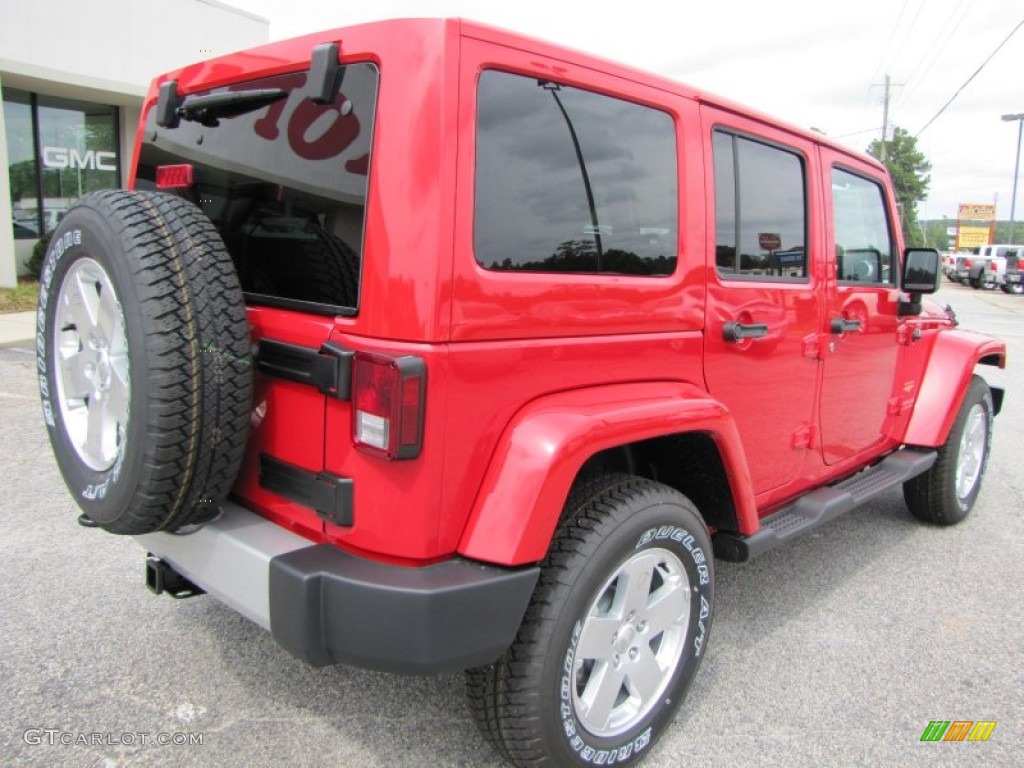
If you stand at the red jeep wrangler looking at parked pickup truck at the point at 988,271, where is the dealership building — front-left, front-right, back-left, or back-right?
front-left

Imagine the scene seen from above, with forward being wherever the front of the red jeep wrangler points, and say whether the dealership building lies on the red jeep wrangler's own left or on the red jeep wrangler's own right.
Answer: on the red jeep wrangler's own left

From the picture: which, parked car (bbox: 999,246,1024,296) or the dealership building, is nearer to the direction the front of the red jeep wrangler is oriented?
the parked car

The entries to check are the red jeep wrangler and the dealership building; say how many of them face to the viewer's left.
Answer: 0

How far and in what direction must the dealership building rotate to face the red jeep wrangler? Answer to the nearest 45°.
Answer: approximately 45° to its right

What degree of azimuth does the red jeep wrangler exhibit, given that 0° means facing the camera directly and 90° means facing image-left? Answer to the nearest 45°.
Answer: approximately 225°

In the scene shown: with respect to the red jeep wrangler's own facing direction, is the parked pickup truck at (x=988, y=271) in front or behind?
in front

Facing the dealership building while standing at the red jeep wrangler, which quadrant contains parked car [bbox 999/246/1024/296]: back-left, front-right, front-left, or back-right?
front-right
